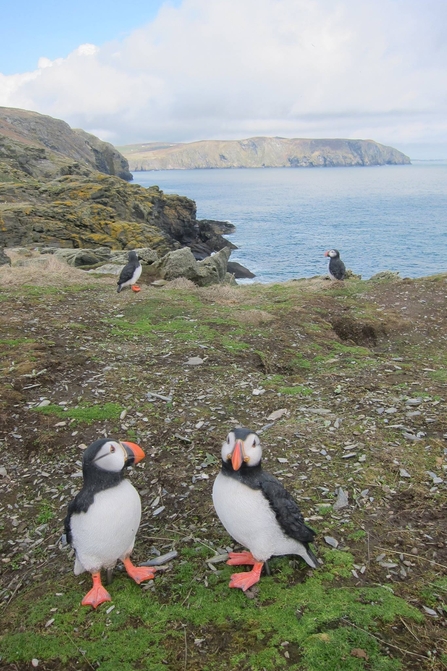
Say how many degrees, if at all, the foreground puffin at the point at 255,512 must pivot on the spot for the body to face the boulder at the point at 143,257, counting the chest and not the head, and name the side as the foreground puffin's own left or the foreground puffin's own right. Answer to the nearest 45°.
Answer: approximately 135° to the foreground puffin's own right

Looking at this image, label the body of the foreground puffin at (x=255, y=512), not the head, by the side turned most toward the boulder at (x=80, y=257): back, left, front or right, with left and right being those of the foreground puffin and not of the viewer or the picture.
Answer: right

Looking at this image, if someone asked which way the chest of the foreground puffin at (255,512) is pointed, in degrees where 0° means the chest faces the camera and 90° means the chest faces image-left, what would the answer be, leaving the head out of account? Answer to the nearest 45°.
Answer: approximately 45°

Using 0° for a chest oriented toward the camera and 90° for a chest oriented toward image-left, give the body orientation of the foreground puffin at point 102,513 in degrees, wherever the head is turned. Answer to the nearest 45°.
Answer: approximately 315°

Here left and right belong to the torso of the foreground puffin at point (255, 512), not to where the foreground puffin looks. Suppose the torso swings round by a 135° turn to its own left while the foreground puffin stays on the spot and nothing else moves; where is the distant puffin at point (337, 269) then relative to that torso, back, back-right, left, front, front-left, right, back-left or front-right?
left

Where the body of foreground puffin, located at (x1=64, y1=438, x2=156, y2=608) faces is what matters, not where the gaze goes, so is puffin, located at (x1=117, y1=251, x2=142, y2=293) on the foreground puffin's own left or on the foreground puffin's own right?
on the foreground puffin's own left
